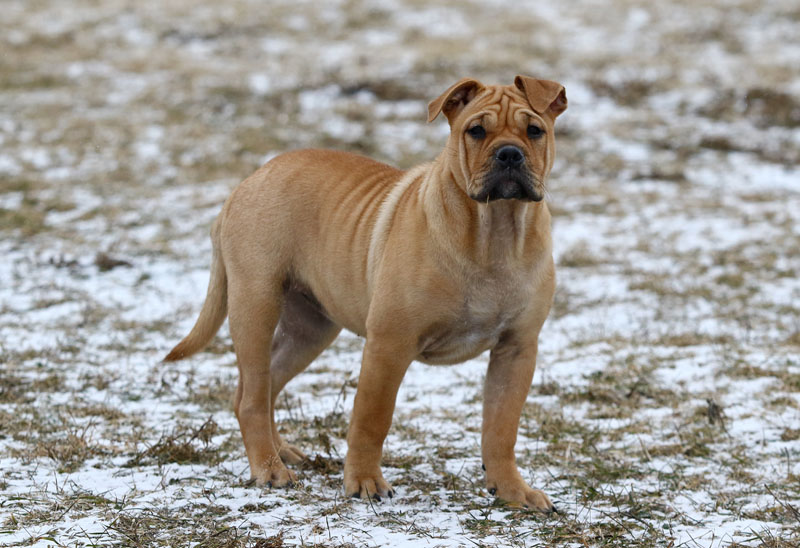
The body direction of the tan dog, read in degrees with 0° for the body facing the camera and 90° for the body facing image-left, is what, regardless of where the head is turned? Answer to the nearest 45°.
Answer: approximately 315°
